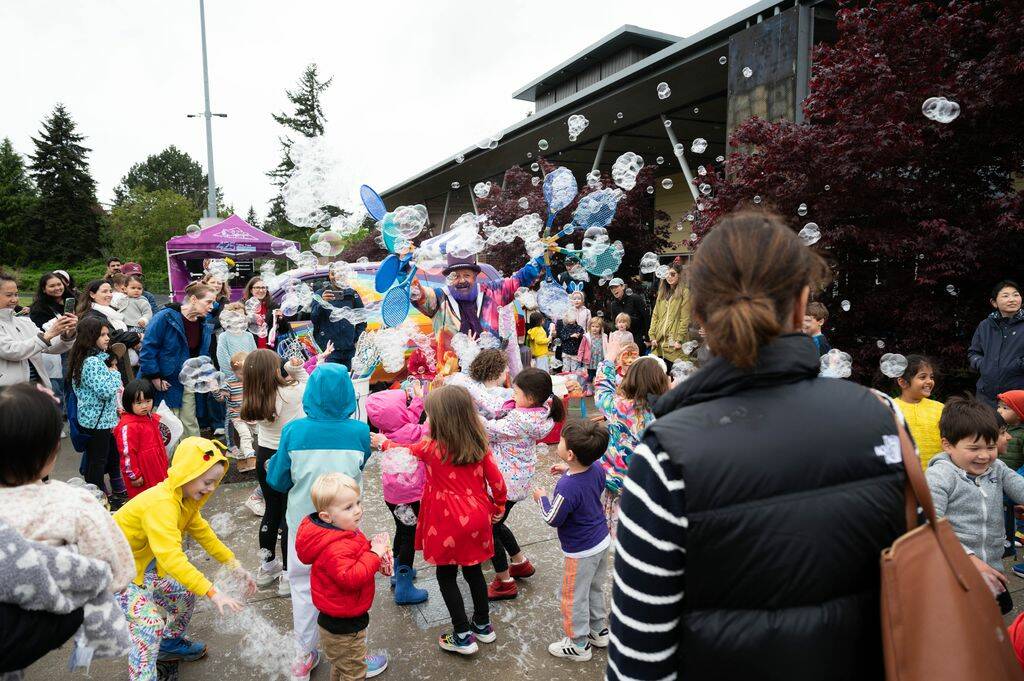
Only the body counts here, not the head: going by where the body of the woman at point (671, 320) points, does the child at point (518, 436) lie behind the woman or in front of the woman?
in front

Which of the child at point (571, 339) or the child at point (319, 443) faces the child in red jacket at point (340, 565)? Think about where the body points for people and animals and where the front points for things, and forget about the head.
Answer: the child at point (571, 339)

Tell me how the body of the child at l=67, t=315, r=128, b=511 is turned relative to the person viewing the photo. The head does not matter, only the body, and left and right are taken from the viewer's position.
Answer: facing to the right of the viewer

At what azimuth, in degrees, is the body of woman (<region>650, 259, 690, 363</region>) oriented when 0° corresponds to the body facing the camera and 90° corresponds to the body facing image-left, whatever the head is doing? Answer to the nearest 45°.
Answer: approximately 45°

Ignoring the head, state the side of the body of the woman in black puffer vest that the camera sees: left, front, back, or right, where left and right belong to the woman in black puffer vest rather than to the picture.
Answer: back

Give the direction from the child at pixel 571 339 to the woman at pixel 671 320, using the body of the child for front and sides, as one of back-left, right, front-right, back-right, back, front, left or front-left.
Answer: front-left

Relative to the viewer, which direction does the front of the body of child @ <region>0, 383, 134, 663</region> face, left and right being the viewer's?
facing away from the viewer and to the right of the viewer

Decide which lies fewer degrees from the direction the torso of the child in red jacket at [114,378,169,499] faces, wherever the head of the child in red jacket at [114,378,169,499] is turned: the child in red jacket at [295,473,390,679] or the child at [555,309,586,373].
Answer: the child in red jacket

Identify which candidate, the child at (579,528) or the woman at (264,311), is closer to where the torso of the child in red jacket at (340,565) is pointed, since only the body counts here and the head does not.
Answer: the child

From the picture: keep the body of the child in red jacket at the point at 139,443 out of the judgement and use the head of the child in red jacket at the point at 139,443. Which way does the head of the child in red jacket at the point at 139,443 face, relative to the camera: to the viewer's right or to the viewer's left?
to the viewer's right

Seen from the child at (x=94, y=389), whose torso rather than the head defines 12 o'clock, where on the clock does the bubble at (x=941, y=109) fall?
The bubble is roughly at 1 o'clock from the child.

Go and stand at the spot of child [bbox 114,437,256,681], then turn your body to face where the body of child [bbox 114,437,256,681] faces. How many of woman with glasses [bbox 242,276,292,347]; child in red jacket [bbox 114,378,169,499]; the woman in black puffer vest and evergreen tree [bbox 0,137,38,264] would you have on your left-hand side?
3

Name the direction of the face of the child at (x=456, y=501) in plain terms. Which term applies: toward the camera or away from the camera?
away from the camera
